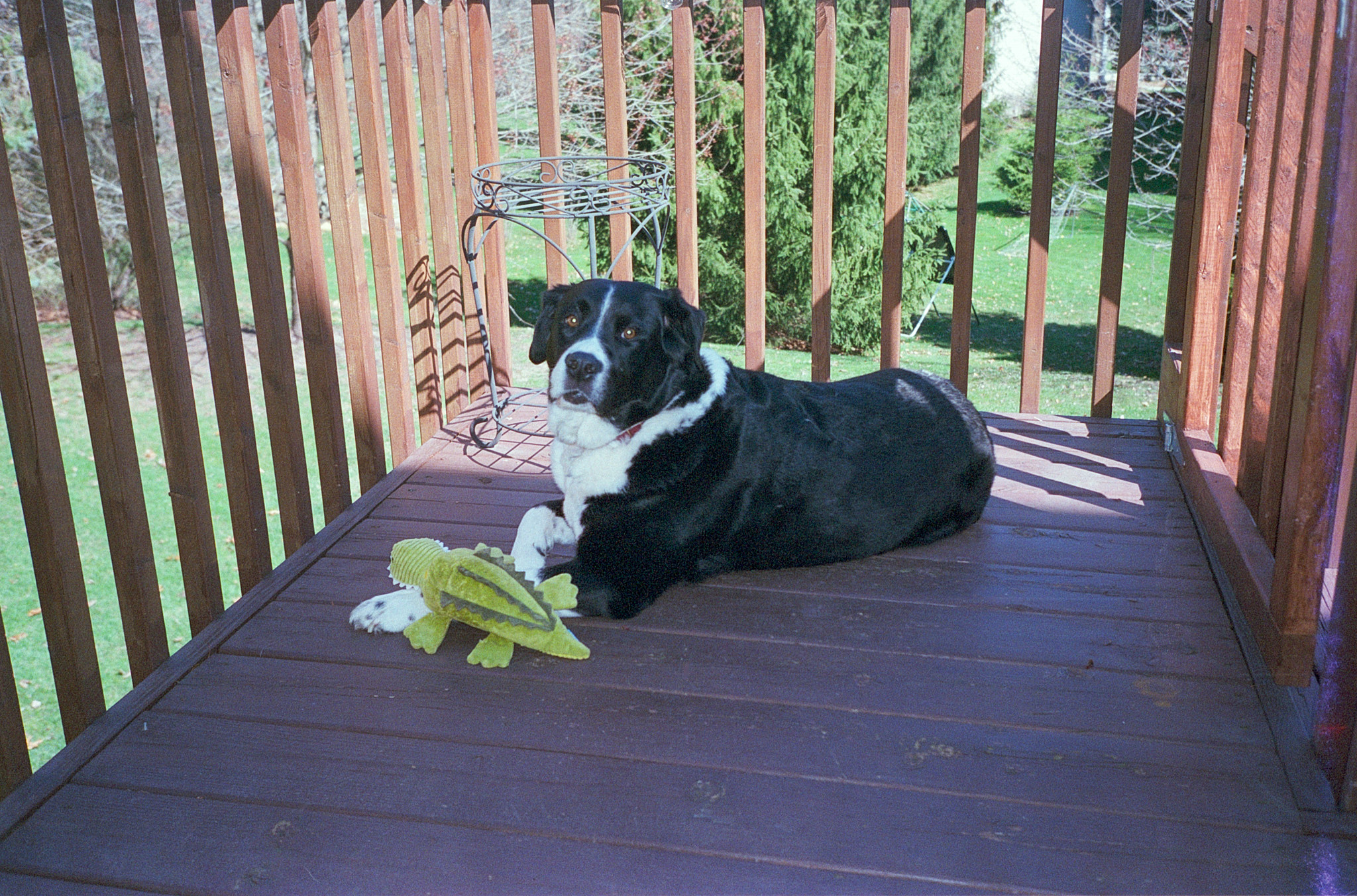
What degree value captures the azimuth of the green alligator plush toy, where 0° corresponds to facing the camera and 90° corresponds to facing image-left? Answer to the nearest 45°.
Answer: approximately 135°

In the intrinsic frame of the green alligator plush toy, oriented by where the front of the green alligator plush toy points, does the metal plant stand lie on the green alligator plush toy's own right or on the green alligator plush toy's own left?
on the green alligator plush toy's own right

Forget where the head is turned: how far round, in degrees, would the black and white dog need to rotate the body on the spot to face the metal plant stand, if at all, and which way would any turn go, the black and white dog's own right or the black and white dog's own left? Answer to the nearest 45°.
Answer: approximately 135° to the black and white dog's own right

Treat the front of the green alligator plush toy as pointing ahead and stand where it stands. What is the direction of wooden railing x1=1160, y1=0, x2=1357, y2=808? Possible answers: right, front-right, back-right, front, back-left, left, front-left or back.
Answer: back-right

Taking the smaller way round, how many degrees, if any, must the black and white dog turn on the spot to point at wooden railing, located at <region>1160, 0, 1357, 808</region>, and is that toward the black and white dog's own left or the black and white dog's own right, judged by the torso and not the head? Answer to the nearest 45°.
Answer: approximately 135° to the black and white dog's own left

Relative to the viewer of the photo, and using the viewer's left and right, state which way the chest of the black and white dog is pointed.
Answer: facing the viewer and to the left of the viewer
